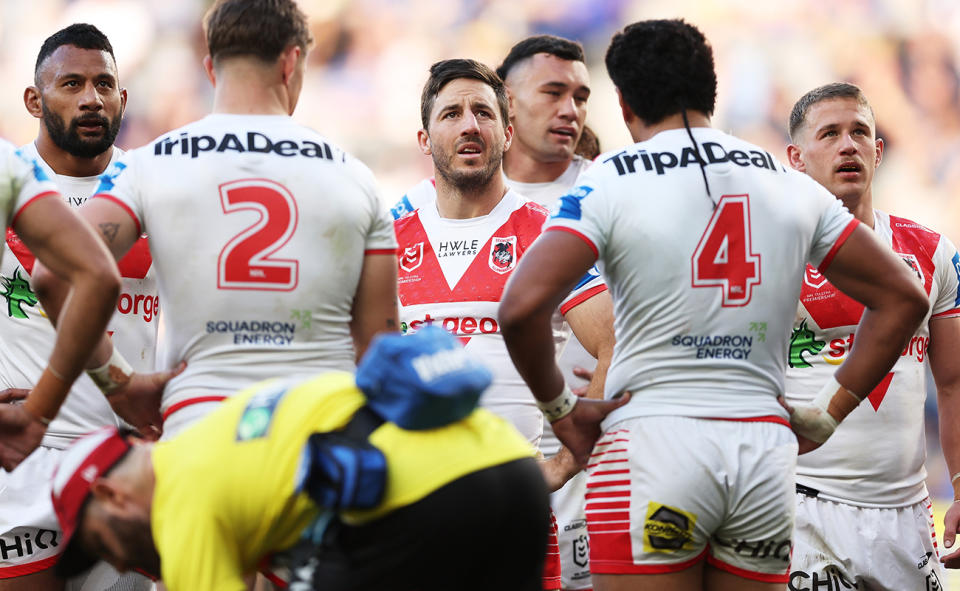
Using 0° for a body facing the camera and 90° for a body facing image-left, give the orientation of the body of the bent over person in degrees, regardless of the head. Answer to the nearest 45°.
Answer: approximately 90°

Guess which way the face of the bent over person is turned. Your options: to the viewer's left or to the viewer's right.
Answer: to the viewer's left
